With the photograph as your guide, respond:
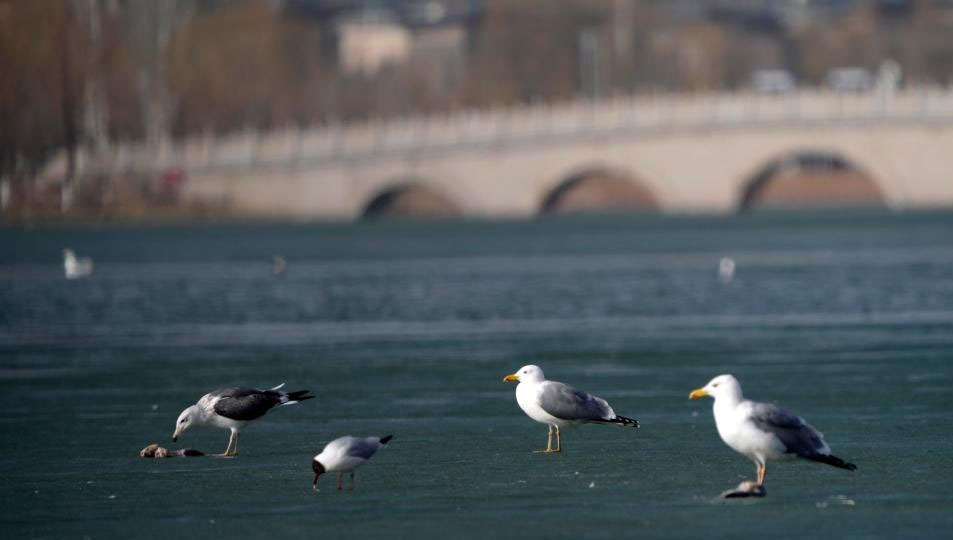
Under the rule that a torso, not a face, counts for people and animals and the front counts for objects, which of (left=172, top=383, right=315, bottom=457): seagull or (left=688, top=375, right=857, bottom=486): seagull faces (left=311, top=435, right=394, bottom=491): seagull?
(left=688, top=375, right=857, bottom=486): seagull

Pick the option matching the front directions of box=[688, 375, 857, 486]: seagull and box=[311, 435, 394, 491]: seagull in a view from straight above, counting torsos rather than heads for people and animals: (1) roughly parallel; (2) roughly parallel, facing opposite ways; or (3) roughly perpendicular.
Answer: roughly parallel

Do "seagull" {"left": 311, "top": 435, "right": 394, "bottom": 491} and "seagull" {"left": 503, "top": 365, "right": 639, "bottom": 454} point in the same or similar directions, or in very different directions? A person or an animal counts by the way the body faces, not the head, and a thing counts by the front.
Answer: same or similar directions

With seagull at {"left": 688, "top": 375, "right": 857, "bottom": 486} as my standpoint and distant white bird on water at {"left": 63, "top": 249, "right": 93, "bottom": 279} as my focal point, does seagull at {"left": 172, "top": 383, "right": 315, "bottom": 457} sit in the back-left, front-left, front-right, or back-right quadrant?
front-left

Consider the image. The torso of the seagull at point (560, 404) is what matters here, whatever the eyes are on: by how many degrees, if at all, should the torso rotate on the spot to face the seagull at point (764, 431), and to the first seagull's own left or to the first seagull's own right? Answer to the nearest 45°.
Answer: approximately 135° to the first seagull's own left

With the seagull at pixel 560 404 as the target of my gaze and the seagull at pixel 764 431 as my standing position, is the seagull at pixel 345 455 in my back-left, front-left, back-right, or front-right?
front-left

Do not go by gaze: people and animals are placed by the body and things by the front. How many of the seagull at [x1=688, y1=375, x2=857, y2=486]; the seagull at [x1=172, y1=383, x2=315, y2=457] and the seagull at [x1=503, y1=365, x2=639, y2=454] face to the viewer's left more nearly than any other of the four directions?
3

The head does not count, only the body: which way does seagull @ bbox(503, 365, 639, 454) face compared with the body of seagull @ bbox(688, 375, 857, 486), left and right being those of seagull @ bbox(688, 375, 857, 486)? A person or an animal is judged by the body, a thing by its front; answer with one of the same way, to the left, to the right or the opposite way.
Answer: the same way

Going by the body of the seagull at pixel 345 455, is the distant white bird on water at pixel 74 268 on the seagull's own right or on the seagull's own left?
on the seagull's own right

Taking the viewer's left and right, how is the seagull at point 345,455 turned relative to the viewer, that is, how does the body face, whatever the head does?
facing to the left of the viewer

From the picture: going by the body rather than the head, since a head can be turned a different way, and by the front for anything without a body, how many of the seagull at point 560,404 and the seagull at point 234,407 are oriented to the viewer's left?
2

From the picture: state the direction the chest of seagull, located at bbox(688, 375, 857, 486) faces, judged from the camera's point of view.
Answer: to the viewer's left

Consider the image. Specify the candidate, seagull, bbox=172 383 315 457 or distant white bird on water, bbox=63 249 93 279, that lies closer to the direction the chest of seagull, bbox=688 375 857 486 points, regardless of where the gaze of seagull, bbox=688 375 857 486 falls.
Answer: the seagull

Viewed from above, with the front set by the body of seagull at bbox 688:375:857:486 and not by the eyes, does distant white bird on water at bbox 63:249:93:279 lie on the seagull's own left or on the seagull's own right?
on the seagull's own right

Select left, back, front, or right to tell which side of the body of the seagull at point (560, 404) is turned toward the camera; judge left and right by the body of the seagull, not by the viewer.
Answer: left

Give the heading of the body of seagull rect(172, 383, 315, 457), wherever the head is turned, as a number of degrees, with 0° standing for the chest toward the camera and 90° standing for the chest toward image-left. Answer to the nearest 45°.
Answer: approximately 90°

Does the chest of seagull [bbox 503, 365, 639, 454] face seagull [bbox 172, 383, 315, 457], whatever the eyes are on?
yes

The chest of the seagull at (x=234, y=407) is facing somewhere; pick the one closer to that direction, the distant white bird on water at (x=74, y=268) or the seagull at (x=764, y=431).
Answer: the distant white bird on water
